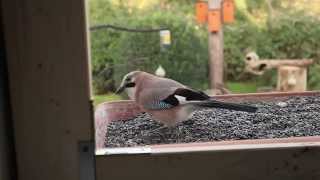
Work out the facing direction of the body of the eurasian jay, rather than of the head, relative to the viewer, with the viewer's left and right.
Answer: facing to the left of the viewer
